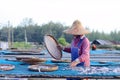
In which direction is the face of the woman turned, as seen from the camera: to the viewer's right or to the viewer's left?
to the viewer's left

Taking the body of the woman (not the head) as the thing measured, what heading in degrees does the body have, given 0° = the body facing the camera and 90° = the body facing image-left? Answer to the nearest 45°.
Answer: approximately 45°
